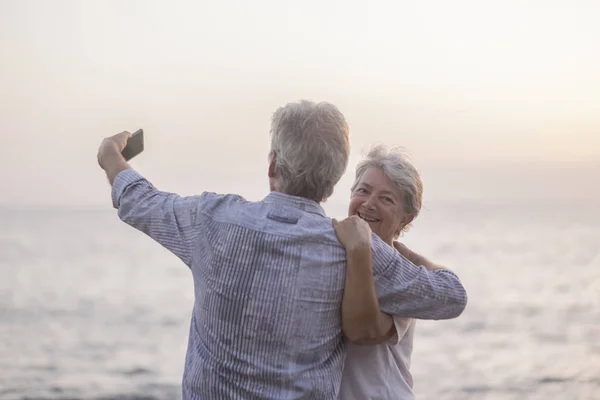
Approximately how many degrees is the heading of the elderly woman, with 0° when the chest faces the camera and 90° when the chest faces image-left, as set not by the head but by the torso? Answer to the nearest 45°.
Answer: approximately 45°

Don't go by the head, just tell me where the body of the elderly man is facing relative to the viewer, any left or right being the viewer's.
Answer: facing away from the viewer

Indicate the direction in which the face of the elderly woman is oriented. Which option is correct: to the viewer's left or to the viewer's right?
to the viewer's left

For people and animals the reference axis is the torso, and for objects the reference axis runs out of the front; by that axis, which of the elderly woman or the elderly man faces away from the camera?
the elderly man

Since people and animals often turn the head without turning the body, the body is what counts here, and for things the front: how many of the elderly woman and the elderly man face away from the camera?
1
